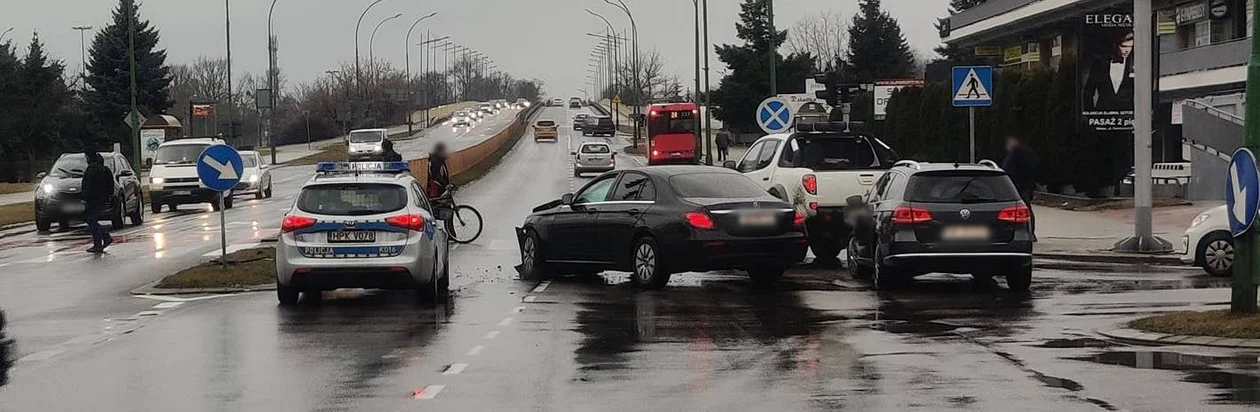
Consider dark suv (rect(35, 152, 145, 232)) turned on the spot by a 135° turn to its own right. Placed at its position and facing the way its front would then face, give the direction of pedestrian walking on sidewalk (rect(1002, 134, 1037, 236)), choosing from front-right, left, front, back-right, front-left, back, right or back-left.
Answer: back-right

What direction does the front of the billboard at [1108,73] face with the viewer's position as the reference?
facing the viewer

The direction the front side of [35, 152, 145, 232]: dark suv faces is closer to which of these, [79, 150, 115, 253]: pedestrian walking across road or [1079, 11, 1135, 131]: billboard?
the pedestrian walking across road

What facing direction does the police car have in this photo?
away from the camera

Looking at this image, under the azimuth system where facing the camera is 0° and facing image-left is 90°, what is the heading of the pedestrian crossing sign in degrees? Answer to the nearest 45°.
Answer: approximately 0°

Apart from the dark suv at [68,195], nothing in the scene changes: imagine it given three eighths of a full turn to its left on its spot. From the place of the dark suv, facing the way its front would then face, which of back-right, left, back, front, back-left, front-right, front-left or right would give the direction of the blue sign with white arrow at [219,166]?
right

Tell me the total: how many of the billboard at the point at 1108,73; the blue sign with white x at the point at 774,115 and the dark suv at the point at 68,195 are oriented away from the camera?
0

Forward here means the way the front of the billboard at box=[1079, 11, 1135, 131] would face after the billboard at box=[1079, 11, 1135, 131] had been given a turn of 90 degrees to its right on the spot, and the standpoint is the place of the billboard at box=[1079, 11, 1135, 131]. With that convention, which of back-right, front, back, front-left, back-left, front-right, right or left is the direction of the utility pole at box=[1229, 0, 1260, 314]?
left

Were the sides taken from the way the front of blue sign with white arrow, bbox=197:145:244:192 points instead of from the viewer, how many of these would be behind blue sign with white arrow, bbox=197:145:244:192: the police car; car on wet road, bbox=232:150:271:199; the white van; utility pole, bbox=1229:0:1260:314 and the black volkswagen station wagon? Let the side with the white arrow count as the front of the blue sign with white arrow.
2

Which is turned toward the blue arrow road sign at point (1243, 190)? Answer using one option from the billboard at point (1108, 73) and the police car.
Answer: the billboard

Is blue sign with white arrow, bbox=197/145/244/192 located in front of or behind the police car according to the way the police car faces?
in front

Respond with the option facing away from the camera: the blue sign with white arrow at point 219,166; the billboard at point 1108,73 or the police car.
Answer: the police car

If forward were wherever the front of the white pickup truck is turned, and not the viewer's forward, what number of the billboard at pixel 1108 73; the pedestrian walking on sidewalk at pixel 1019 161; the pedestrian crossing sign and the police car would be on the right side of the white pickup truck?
3

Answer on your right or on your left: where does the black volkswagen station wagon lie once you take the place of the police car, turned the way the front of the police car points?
on your right

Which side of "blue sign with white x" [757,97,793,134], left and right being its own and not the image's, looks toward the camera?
front

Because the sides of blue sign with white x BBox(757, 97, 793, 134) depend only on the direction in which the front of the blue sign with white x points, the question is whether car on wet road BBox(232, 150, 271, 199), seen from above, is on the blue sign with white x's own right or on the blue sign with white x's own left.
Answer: on the blue sign with white x's own right

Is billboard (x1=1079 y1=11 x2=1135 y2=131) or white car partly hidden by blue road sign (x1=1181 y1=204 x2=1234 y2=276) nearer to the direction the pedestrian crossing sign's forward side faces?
the white car partly hidden by blue road sign

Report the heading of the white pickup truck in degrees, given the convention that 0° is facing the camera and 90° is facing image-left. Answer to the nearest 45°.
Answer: approximately 135°

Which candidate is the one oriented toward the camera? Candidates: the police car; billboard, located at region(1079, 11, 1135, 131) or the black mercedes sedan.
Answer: the billboard

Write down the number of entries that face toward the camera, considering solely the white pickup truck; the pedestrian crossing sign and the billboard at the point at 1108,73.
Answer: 2
